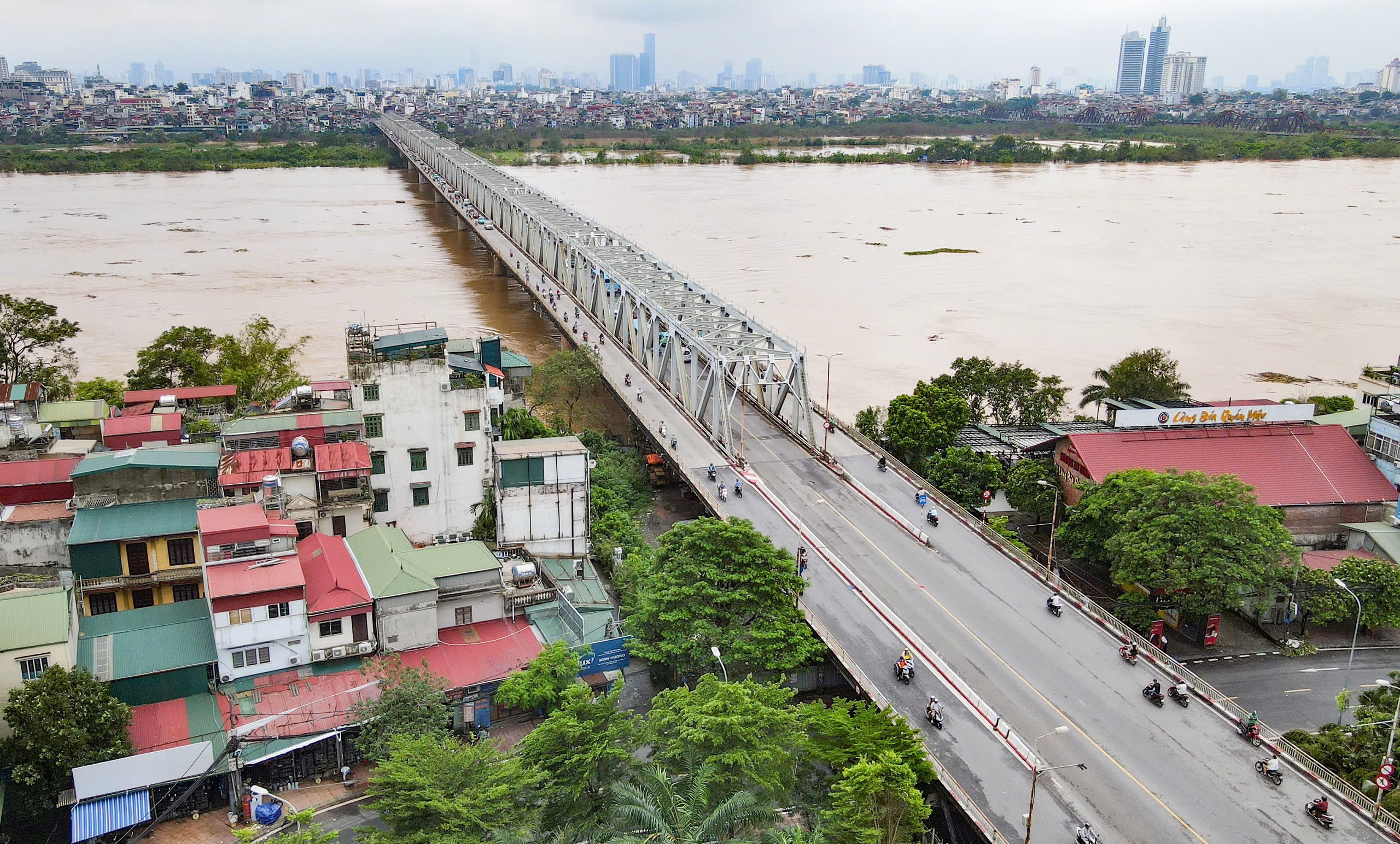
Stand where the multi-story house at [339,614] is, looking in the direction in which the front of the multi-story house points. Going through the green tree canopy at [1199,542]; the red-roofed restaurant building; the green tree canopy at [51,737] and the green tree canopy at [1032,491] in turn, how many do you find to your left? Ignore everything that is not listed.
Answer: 3

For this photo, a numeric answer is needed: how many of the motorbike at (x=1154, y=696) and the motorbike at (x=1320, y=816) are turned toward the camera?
0

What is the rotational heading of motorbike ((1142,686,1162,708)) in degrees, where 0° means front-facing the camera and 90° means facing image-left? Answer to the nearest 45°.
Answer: approximately 135°

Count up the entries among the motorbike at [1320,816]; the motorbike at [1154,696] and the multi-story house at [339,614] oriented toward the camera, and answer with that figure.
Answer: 1

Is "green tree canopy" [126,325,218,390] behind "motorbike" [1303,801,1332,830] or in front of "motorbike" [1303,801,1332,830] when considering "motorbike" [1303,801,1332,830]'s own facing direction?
in front

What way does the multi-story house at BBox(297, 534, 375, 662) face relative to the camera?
toward the camera

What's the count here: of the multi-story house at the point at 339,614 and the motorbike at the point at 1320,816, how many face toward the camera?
1

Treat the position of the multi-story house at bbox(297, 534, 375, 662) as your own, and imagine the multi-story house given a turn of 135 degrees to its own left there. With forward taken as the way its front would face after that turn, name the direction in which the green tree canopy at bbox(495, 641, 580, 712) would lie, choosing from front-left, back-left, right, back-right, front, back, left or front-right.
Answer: right

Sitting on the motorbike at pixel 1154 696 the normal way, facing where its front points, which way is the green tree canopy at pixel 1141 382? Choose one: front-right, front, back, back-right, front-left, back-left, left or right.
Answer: front-right

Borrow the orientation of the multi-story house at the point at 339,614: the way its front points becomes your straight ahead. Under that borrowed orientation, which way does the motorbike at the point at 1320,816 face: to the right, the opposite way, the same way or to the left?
the opposite way

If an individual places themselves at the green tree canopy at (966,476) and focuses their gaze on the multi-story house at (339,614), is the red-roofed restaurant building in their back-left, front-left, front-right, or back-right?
back-left
